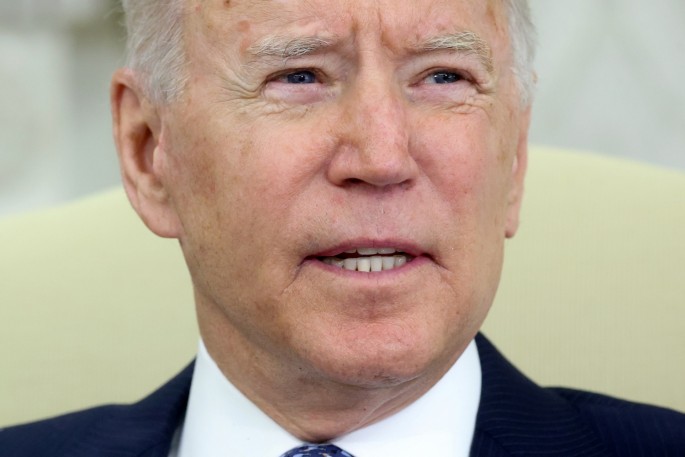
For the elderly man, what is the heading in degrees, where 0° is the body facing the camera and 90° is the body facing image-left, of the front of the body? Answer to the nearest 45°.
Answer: approximately 0°
